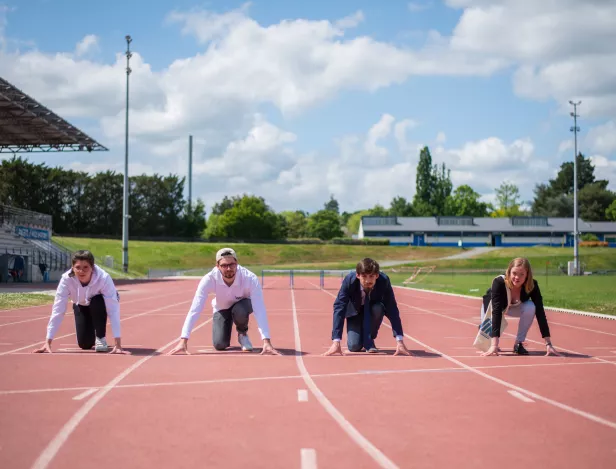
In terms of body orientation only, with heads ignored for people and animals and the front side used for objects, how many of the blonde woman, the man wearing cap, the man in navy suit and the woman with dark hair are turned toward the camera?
4

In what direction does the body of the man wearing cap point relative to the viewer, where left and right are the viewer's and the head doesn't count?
facing the viewer

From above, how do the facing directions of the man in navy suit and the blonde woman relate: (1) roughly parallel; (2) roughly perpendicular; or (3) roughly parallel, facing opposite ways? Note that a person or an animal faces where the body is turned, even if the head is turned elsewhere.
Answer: roughly parallel

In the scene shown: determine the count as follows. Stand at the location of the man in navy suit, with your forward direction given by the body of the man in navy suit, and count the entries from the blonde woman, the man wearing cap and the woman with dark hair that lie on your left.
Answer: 1

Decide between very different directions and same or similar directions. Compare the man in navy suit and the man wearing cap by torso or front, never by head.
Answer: same or similar directions

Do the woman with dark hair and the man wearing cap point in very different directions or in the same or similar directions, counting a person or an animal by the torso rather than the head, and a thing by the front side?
same or similar directions

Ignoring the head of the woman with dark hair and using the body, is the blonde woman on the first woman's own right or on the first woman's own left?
on the first woman's own left

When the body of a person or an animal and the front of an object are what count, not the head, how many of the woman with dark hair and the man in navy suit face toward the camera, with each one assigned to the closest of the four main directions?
2

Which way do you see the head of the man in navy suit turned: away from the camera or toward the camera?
toward the camera

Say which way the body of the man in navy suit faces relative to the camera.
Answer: toward the camera

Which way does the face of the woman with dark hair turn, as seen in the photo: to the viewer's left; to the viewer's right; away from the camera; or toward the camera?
toward the camera

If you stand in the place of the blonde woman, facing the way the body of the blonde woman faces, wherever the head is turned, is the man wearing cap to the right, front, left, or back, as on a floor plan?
right

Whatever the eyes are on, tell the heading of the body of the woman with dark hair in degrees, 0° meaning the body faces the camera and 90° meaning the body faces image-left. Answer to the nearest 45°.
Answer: approximately 0°

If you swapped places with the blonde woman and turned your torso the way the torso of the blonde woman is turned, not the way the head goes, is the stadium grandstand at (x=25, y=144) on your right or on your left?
on your right

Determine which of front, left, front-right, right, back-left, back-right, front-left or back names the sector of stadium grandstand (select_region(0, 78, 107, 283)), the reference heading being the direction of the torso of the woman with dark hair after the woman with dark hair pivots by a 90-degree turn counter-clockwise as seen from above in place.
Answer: left

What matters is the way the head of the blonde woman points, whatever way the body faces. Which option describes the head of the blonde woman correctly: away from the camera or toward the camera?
toward the camera
